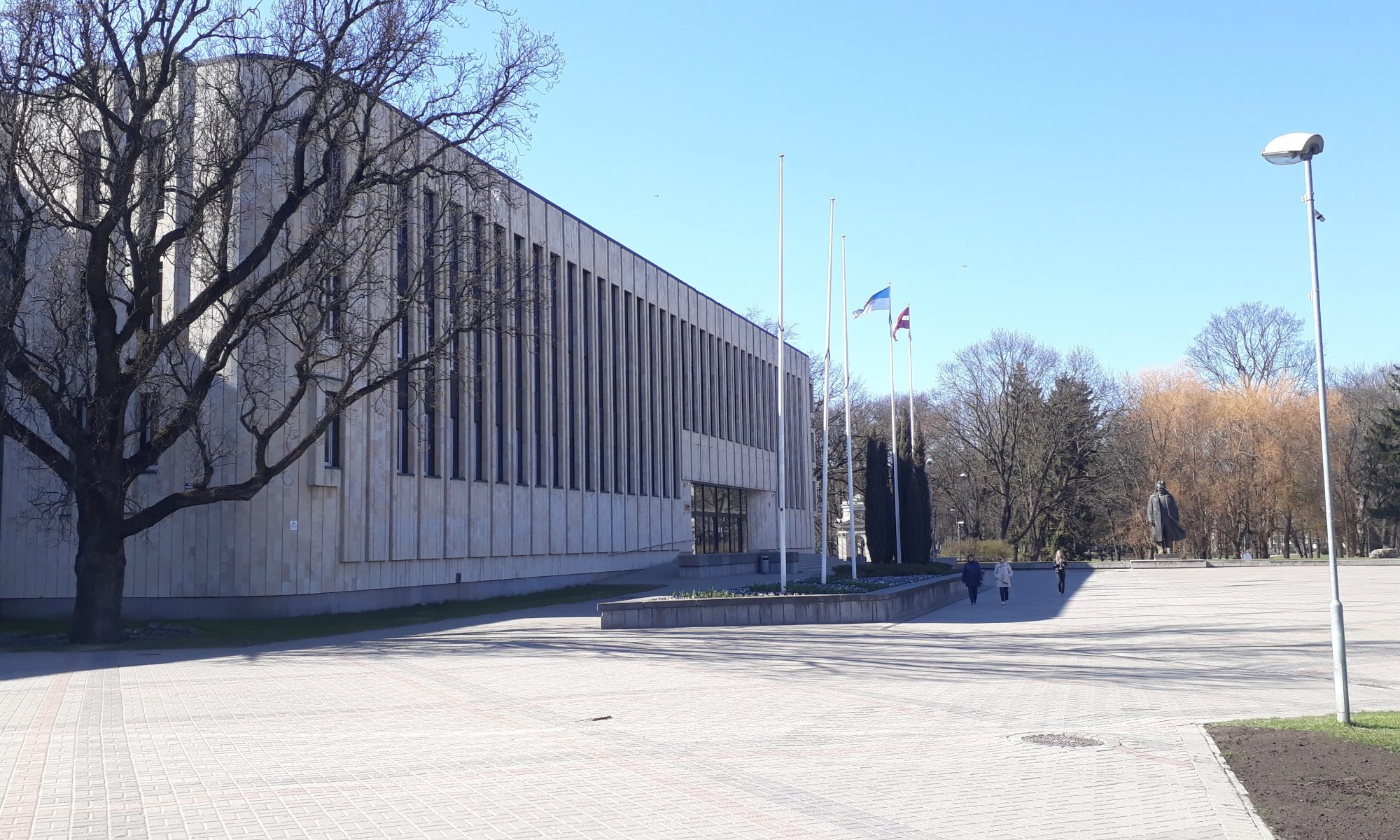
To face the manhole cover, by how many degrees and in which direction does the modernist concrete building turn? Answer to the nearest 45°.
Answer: approximately 45° to its right

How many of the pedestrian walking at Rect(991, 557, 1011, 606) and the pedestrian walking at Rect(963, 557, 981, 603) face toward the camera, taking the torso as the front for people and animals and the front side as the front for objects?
2

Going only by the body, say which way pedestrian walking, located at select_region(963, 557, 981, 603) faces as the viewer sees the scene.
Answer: toward the camera

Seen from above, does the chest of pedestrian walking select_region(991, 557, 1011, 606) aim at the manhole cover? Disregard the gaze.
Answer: yes

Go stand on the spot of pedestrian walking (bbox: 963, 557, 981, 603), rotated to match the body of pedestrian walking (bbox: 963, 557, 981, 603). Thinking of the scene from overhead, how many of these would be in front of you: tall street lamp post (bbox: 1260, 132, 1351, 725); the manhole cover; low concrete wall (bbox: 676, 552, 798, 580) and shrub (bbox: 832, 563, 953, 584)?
2

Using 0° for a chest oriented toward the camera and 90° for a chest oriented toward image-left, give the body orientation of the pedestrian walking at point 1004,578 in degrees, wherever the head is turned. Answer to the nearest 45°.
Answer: approximately 0°

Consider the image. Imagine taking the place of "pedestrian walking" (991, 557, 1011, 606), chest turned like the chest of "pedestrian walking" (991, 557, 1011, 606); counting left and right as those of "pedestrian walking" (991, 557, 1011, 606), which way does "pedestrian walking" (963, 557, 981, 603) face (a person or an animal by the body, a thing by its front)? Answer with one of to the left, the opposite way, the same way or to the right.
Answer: the same way

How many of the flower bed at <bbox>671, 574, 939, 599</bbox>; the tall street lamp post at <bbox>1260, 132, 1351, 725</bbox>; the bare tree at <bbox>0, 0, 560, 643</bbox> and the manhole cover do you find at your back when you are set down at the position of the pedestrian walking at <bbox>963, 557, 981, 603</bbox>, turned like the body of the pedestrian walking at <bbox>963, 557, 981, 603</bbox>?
0

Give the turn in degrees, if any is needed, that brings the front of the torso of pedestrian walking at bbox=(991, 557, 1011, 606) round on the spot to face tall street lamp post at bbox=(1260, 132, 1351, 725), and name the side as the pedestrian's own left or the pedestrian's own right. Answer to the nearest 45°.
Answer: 0° — they already face it

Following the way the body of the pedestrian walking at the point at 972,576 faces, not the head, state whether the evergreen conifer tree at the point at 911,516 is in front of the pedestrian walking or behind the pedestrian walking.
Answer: behind

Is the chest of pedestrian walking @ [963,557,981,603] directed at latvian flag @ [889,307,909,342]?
no

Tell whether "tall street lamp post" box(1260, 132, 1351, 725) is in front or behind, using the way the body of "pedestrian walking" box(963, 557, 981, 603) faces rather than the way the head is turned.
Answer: in front

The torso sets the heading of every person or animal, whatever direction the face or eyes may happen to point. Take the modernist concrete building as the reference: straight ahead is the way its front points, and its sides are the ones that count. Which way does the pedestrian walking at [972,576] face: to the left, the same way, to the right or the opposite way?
to the right

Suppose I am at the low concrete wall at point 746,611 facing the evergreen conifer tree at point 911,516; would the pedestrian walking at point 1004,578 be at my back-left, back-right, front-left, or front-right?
front-right

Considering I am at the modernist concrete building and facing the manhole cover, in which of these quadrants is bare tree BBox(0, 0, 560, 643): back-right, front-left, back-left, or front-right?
front-right

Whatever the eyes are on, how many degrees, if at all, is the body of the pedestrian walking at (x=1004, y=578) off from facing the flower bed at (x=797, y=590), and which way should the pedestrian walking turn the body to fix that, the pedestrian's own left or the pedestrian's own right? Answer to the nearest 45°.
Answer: approximately 45° to the pedestrian's own right

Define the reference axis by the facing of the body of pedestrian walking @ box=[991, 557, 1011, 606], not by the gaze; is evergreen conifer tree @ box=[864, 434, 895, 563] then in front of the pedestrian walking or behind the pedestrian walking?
behind
